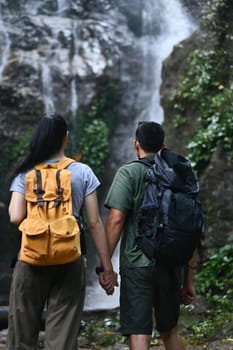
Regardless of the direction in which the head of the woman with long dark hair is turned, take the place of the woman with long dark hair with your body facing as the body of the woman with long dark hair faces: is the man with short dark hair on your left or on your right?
on your right

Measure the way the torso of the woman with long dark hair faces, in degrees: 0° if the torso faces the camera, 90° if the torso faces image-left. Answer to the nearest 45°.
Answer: approximately 180°
